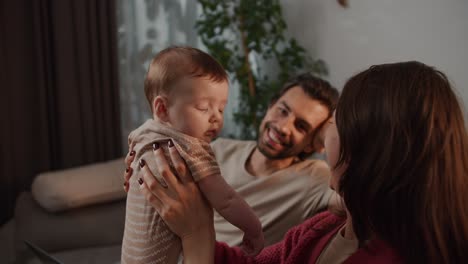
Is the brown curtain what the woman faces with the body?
yes

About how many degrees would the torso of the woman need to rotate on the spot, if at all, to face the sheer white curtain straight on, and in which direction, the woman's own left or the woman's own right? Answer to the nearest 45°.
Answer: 0° — they already face it

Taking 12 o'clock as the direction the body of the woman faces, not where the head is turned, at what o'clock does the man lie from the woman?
The man is roughly at 1 o'clock from the woman.

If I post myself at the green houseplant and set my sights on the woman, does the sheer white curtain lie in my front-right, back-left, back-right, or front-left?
back-right

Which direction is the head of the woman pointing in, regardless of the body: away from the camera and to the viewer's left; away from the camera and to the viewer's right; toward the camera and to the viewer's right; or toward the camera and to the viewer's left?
away from the camera and to the viewer's left

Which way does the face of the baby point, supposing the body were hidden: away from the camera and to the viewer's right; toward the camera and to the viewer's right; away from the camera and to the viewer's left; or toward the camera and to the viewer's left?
toward the camera and to the viewer's right

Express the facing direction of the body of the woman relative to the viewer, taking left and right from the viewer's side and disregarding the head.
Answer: facing away from the viewer and to the left of the viewer
